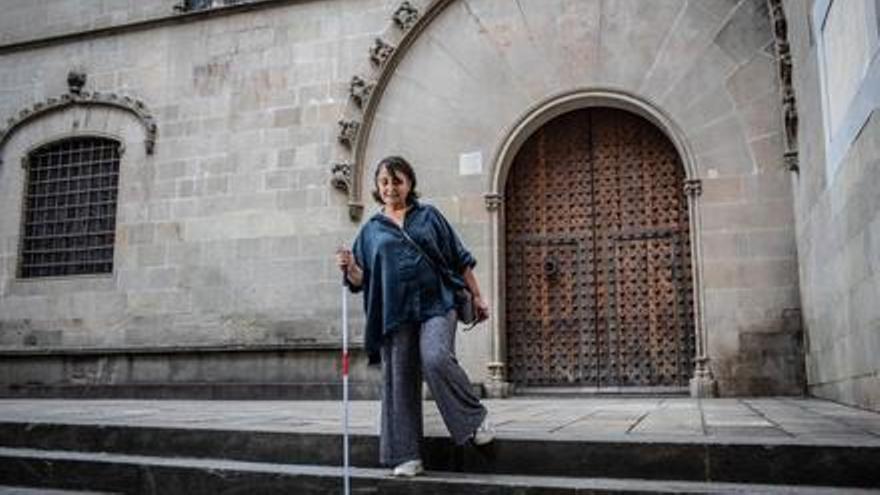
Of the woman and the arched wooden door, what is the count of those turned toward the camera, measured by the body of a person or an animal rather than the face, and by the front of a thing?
2

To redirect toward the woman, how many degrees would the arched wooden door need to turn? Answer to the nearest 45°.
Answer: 0° — it already faces them

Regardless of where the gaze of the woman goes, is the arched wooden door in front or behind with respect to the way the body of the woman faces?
behind

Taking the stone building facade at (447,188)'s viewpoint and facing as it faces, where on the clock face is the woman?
The woman is roughly at 12 o'clock from the stone building facade.

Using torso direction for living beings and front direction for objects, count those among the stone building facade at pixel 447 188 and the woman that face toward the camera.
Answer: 2

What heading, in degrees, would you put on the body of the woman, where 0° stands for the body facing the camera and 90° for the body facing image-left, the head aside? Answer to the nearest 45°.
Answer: approximately 0°

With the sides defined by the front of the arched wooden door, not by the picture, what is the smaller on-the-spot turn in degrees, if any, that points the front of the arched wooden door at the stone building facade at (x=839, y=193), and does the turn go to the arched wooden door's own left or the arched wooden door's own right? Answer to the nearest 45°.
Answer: approximately 45° to the arched wooden door's own left

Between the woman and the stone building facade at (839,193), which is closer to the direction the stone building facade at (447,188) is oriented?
the woman

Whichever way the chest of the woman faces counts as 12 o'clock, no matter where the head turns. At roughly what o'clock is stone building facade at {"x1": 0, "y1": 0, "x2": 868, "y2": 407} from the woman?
The stone building facade is roughly at 6 o'clock from the woman.
